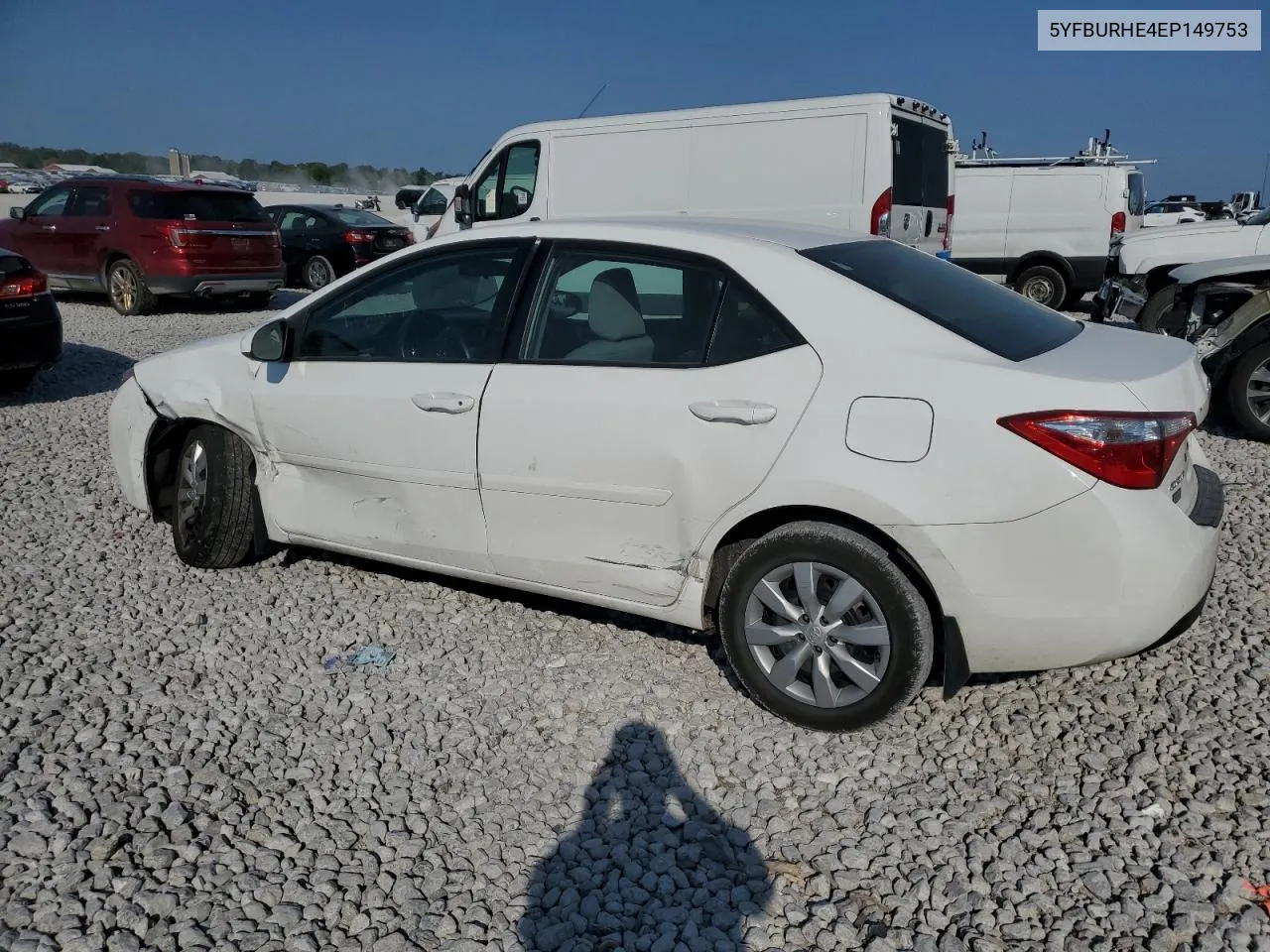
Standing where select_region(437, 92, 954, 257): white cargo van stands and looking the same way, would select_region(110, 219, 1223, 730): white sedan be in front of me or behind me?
behind

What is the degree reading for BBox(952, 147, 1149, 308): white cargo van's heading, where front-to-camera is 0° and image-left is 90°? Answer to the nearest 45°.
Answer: approximately 135°

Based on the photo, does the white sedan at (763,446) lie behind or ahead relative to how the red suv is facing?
behind

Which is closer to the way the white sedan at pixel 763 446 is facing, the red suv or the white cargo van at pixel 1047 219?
the red suv

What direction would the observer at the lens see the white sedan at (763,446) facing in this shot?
facing away from the viewer and to the left of the viewer

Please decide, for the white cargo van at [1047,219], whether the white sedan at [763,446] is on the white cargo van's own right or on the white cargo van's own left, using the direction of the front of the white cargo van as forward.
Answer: on the white cargo van's own left

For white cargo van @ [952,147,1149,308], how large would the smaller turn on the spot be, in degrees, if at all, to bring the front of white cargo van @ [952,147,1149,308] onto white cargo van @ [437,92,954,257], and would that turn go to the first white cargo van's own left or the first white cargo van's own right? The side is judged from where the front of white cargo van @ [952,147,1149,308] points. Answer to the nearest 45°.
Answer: approximately 90° to the first white cargo van's own left

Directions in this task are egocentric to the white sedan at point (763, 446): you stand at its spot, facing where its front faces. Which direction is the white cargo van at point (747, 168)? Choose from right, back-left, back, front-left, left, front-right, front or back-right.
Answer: front-right

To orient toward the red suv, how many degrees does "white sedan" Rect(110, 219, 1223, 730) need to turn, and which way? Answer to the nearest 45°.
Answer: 0° — it already faces it

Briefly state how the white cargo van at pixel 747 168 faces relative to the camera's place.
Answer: facing away from the viewer and to the left of the viewer

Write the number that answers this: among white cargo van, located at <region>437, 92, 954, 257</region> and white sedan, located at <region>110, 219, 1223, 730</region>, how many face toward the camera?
0
